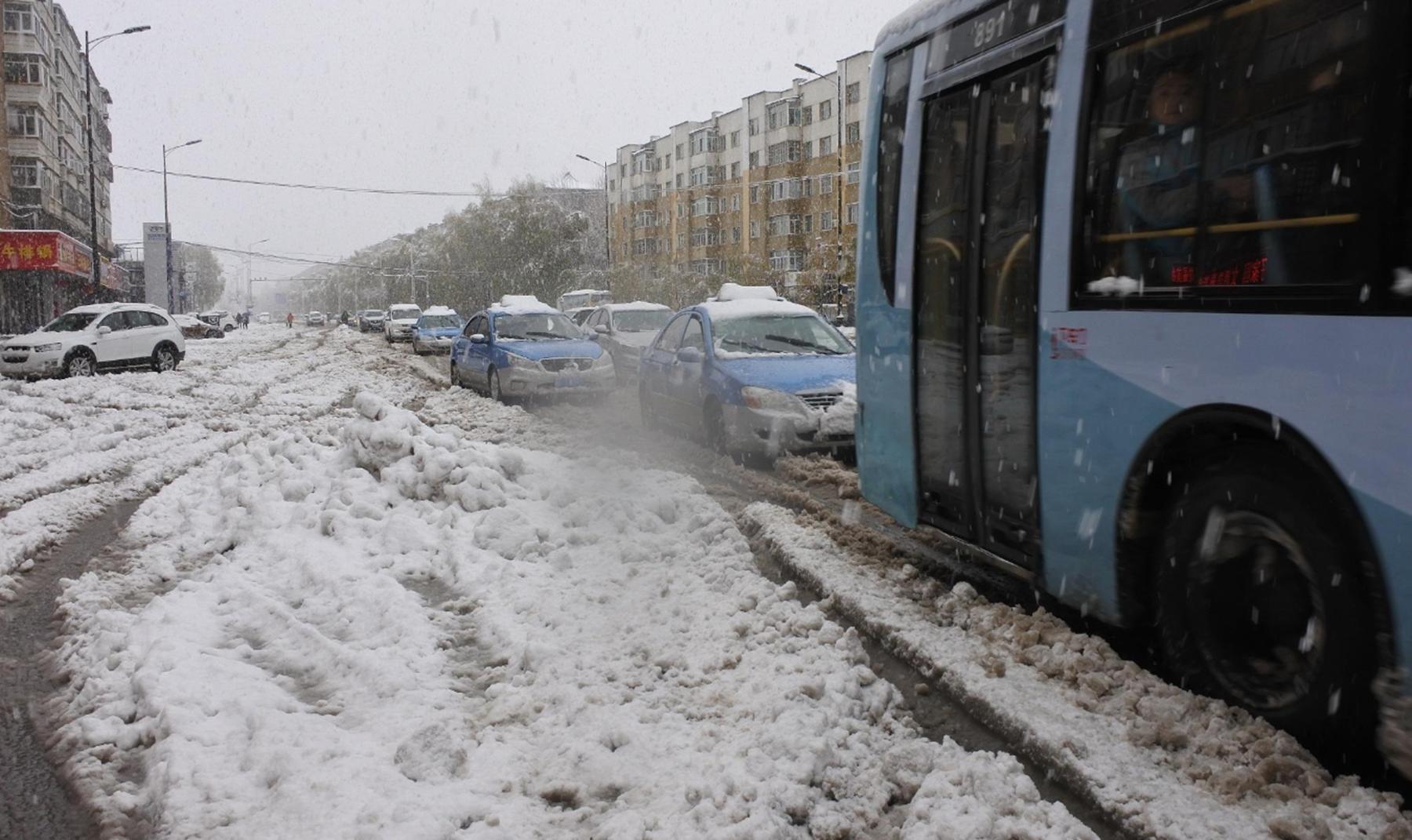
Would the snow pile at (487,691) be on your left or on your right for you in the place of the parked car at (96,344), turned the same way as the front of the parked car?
on your left

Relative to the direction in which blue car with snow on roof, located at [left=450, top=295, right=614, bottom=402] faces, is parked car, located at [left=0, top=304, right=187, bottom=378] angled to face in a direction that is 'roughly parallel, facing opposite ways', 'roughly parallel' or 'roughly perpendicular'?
roughly perpendicular

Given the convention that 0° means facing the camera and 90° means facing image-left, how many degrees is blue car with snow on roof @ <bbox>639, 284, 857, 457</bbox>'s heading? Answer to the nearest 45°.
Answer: approximately 315°

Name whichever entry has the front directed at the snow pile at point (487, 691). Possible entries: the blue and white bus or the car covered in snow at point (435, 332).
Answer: the car covered in snow

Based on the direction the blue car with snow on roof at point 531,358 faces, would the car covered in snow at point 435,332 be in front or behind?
behind

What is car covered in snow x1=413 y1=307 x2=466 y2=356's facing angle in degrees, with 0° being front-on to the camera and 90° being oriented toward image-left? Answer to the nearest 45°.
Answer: approximately 0°

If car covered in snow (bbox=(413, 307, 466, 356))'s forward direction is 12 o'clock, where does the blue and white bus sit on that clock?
The blue and white bus is roughly at 12 o'clock from the car covered in snow.
